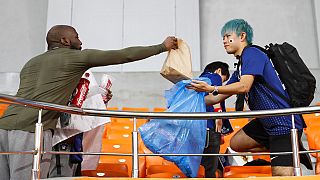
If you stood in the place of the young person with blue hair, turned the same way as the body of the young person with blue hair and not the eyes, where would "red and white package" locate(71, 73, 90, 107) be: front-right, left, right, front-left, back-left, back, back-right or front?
front

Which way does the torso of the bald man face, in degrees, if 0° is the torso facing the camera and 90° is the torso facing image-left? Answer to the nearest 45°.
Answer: approximately 225°

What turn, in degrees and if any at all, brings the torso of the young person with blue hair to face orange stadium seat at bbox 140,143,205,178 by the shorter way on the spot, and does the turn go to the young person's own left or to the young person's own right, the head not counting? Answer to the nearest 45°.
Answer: approximately 45° to the young person's own right

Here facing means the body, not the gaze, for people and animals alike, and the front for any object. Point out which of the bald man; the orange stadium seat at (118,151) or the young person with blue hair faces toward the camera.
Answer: the orange stadium seat

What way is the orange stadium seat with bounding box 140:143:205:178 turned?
toward the camera

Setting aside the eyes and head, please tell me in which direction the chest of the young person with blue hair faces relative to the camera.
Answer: to the viewer's left

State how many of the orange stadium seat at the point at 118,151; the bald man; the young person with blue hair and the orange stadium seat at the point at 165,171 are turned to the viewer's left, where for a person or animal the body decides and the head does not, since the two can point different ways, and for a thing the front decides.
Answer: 1

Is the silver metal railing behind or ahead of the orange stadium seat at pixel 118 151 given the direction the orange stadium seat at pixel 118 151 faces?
ahead

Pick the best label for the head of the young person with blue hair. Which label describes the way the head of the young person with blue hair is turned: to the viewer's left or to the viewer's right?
to the viewer's left

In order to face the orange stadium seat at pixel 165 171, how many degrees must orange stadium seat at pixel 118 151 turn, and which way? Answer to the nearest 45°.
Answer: approximately 45° to its left

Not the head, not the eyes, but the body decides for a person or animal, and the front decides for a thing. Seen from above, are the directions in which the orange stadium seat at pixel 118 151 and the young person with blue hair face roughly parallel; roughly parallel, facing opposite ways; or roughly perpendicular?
roughly perpendicular

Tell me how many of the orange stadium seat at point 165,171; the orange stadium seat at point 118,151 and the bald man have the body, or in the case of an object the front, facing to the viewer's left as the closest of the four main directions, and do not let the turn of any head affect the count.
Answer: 0

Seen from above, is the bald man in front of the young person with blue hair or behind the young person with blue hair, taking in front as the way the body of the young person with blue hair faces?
in front

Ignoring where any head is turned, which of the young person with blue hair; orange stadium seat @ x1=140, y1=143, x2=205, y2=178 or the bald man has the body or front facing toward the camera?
the orange stadium seat

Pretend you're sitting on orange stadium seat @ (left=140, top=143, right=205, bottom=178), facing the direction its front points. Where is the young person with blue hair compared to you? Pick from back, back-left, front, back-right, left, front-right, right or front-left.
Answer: front-left

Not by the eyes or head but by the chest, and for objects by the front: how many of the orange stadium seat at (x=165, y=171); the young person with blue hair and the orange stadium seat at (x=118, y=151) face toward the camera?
2
